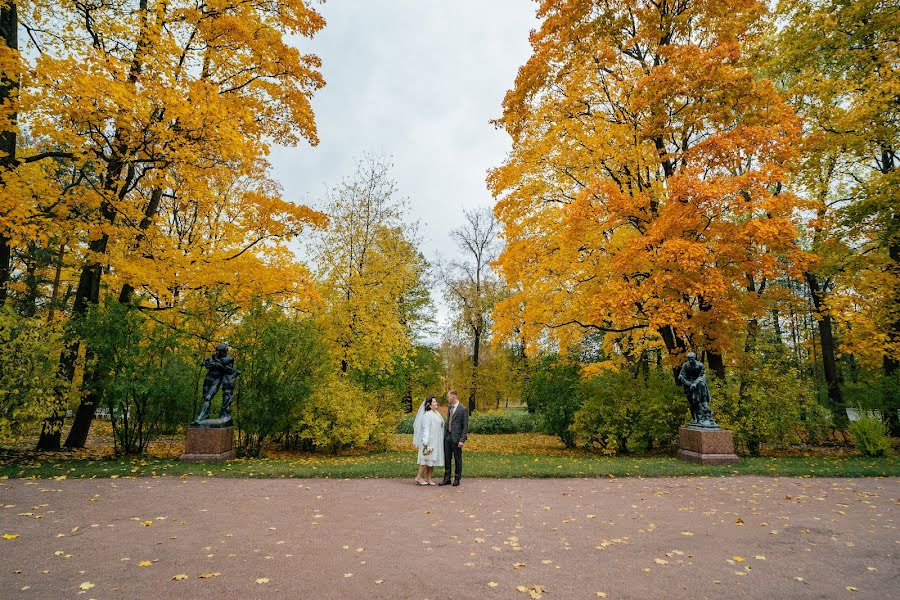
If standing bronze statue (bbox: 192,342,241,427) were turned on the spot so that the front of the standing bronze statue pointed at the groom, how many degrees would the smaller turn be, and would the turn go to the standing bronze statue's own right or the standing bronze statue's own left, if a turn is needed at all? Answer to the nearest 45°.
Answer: approximately 45° to the standing bronze statue's own left

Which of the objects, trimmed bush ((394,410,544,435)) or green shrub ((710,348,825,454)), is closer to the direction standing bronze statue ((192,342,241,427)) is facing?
the green shrub

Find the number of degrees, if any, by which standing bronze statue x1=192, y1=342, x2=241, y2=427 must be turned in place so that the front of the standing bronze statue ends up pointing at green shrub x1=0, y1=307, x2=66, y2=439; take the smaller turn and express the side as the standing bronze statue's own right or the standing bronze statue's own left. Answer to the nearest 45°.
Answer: approximately 90° to the standing bronze statue's own right

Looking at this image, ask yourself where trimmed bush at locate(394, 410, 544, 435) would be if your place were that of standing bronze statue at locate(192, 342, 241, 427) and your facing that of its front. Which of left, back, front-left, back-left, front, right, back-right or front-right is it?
back-left

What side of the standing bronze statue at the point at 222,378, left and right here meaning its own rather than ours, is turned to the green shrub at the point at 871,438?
left

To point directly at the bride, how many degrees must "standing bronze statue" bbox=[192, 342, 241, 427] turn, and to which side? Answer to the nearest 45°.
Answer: approximately 45° to its left

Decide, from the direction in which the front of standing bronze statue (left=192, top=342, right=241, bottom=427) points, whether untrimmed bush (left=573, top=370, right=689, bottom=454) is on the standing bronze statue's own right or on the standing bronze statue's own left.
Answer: on the standing bronze statue's own left

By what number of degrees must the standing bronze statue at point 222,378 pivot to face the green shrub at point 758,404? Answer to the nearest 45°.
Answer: approximately 90° to its left

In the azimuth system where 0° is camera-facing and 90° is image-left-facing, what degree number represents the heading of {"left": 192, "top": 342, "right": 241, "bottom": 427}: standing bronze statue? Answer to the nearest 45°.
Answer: approximately 0°

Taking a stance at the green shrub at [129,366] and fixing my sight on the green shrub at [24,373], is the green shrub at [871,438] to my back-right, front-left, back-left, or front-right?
back-left

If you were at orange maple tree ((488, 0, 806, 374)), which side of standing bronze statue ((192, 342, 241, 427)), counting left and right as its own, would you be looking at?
left
